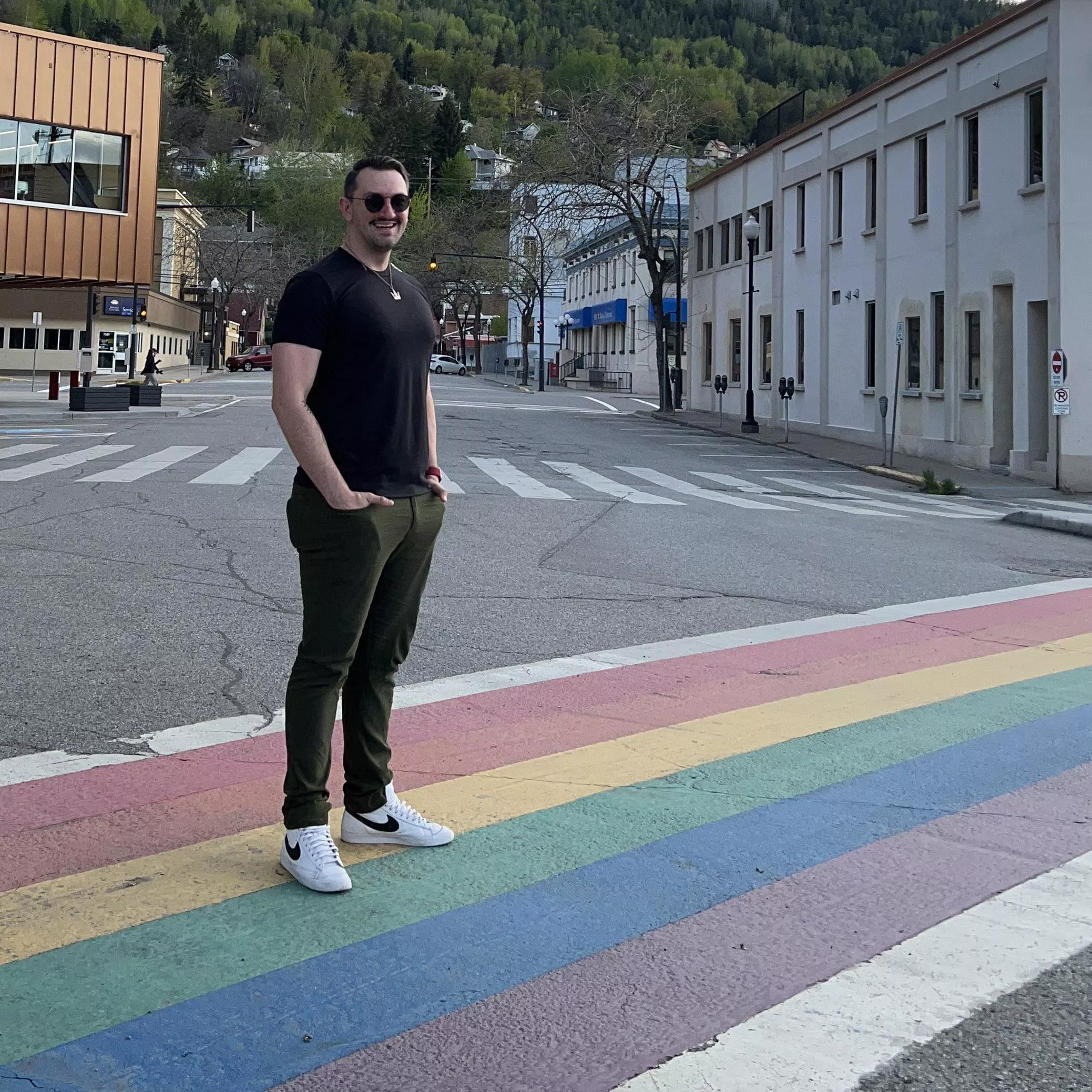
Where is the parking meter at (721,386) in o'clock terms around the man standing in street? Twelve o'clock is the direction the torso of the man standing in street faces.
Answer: The parking meter is roughly at 8 o'clock from the man standing in street.

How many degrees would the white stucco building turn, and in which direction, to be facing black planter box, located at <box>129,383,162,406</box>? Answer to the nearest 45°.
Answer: approximately 45° to its right

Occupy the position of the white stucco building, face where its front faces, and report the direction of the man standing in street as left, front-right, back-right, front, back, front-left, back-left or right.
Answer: front-left

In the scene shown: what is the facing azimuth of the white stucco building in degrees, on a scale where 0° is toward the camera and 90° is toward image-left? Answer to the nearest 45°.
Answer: approximately 45°

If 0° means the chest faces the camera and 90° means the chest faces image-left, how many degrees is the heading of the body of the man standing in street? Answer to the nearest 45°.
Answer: approximately 315°

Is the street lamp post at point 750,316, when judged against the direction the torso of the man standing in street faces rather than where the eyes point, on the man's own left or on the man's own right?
on the man's own left

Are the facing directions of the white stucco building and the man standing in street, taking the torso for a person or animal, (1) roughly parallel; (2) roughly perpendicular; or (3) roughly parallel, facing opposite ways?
roughly perpendicular
